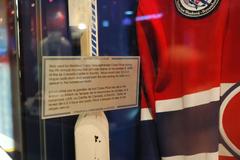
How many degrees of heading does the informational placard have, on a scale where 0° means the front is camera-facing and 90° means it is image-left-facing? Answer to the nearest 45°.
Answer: approximately 315°

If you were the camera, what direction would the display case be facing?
facing the viewer and to the right of the viewer
